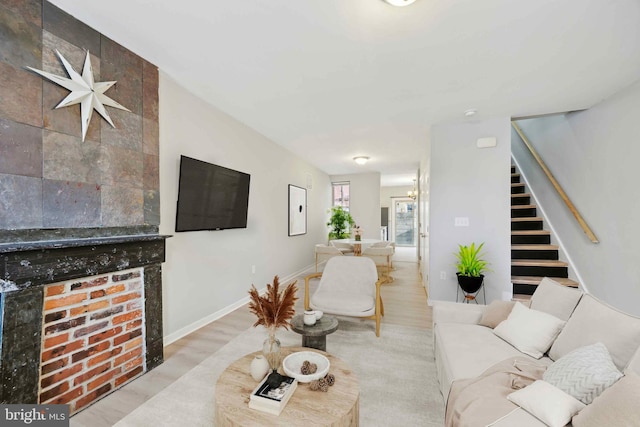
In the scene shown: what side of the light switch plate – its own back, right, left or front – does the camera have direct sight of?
front

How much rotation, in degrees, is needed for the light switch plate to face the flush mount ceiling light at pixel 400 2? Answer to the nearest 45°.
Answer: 0° — it already faces it

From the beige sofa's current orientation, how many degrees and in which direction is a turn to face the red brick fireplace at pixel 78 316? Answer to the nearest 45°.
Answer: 0° — it already faces it

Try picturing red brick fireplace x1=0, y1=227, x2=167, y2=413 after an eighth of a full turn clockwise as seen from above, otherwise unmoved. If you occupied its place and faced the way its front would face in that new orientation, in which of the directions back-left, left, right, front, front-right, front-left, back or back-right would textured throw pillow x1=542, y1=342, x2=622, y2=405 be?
front-left

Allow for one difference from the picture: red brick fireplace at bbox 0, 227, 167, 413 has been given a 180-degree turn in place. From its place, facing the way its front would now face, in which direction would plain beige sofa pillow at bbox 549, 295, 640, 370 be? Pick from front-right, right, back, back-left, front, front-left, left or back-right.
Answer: back

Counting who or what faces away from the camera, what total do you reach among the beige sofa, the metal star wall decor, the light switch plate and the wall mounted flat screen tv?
0

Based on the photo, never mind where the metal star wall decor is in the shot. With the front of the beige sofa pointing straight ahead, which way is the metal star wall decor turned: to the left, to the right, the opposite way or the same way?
the opposite way

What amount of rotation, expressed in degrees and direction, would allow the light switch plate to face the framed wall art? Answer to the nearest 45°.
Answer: approximately 90° to its right

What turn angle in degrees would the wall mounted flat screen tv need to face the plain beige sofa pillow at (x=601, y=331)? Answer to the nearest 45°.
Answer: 0° — it already faces it

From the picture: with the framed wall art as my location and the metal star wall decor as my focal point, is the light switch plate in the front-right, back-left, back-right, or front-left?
front-left

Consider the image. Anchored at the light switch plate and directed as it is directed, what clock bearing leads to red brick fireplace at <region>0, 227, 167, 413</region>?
The red brick fireplace is roughly at 1 o'clock from the light switch plate.

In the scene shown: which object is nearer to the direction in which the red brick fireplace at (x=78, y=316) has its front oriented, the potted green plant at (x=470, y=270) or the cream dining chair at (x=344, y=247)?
the potted green plant

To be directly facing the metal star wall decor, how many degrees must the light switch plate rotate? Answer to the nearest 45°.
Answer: approximately 45° to its right

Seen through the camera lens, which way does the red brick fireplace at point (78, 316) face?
facing the viewer and to the right of the viewer

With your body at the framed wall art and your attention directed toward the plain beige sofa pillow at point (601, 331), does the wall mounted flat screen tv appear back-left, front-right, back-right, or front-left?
front-right

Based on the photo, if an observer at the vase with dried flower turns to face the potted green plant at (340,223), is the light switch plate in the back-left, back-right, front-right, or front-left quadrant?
front-right

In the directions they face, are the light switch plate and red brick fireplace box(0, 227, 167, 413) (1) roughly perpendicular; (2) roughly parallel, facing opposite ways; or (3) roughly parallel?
roughly perpendicular

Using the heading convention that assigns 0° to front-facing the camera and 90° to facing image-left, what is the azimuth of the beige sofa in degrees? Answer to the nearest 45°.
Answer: approximately 45°

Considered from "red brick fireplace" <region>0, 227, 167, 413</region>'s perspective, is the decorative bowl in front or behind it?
in front

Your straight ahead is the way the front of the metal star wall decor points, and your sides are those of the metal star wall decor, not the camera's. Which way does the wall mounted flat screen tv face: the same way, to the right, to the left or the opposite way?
the same way
